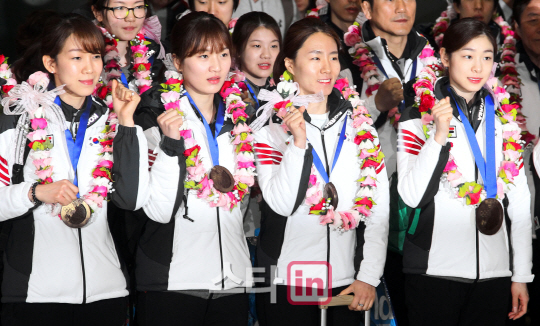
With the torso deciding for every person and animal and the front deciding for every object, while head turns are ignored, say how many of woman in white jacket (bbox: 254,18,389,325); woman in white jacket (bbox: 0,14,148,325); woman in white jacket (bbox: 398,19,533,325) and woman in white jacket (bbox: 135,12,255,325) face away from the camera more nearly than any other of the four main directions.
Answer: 0

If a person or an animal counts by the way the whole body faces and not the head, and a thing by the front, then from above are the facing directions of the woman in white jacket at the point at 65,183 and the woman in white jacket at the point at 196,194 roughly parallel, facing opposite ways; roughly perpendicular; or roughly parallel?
roughly parallel

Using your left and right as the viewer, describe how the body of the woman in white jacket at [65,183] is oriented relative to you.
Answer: facing the viewer and to the right of the viewer

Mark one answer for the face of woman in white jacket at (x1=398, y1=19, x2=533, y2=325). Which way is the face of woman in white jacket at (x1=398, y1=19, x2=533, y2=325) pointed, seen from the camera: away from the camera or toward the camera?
toward the camera

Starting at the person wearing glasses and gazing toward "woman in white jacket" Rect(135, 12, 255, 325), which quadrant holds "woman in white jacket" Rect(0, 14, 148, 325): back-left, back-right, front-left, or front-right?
front-right

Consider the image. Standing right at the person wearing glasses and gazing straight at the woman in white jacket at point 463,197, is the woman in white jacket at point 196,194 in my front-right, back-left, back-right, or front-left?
front-right

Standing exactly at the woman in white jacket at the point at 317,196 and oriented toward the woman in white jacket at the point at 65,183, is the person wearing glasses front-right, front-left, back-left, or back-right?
front-right

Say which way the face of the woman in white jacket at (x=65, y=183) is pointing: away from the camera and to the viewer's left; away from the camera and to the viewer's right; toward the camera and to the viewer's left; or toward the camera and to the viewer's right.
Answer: toward the camera and to the viewer's right

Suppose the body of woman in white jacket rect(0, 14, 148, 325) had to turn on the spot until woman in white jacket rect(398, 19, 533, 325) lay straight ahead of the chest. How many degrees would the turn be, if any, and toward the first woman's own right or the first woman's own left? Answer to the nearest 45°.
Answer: approximately 45° to the first woman's own left

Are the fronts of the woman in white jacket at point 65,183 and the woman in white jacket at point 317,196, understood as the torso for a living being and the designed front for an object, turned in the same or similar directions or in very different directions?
same or similar directions

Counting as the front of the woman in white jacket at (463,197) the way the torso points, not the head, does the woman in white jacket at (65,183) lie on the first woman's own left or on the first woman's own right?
on the first woman's own right

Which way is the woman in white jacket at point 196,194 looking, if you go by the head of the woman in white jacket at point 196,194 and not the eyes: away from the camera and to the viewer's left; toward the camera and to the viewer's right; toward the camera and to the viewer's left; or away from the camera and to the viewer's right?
toward the camera and to the viewer's right
